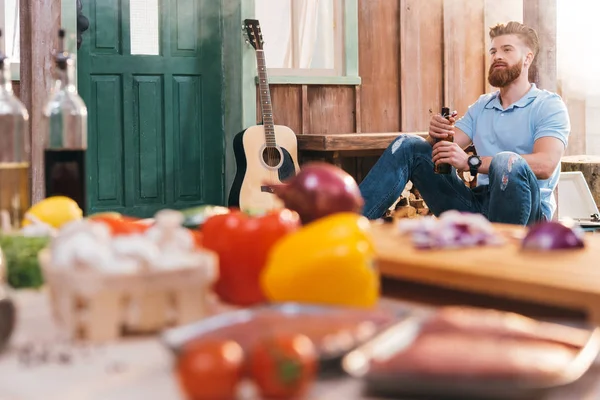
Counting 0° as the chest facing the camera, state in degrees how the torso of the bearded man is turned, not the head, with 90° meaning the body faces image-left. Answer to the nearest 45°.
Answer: approximately 45°

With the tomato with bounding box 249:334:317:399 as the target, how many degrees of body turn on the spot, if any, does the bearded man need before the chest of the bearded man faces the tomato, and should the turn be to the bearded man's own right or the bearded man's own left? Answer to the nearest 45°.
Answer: approximately 45° to the bearded man's own left

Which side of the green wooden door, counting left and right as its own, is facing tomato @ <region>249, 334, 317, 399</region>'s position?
front

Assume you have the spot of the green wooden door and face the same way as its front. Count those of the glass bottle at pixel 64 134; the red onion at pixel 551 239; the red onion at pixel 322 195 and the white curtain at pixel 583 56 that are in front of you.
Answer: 3

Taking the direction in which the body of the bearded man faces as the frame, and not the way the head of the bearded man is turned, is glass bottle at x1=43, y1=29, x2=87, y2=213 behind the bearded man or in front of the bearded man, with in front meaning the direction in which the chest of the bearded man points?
in front

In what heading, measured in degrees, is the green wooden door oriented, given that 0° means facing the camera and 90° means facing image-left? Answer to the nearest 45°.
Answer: approximately 0°

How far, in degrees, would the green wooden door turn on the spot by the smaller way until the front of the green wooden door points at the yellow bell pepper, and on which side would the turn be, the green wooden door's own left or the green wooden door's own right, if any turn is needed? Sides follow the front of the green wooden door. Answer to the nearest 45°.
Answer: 0° — it already faces it

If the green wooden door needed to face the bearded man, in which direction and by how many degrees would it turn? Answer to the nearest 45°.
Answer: approximately 45° to its left

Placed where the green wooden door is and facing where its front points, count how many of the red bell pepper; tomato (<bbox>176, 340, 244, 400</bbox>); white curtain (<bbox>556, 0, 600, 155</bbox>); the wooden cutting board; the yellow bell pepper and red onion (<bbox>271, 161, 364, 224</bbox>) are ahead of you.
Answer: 5

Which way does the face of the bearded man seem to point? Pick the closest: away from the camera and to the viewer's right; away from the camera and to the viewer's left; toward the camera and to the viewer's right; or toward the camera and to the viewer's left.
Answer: toward the camera and to the viewer's left

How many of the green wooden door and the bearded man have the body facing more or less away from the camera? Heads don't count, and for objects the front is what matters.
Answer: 0

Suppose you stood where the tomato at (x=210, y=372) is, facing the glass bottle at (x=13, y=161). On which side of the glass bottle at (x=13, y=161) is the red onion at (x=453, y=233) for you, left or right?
right

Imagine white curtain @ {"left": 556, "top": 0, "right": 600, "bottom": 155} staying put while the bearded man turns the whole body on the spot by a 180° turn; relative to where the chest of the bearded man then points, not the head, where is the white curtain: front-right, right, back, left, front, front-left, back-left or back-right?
front-left
